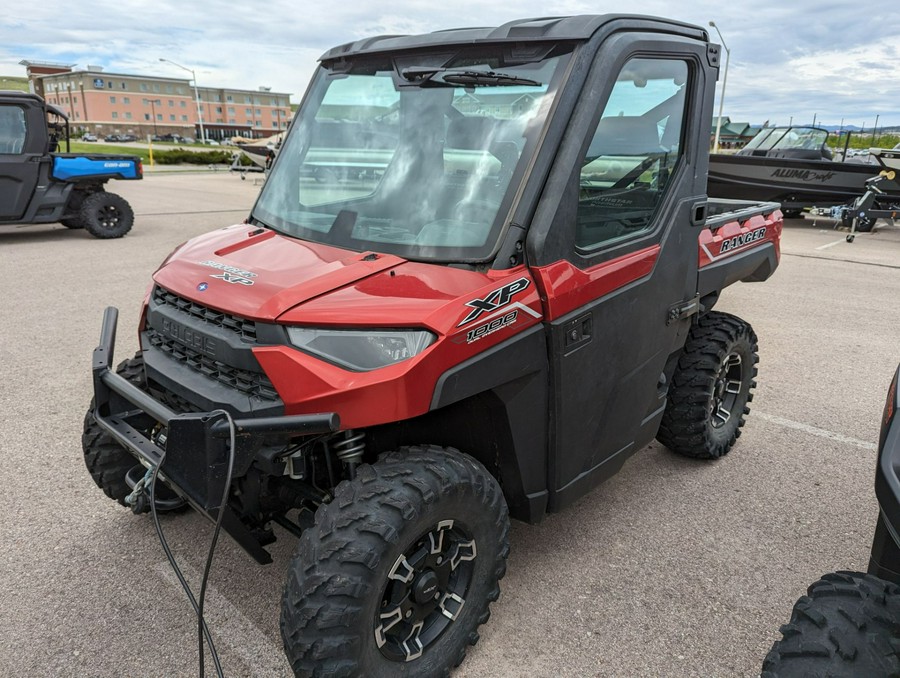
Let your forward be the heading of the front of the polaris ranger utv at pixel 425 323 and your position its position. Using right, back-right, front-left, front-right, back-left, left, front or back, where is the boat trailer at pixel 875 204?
back

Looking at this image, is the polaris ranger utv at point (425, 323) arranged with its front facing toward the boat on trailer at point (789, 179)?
no

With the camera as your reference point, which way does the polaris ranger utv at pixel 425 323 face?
facing the viewer and to the left of the viewer
